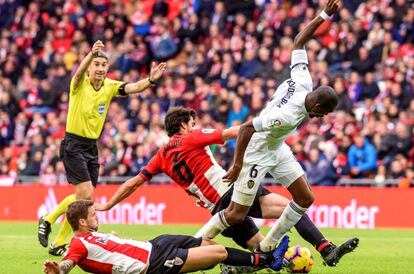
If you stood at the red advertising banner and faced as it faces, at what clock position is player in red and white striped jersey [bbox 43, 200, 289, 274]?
The player in red and white striped jersey is roughly at 12 o'clock from the red advertising banner.

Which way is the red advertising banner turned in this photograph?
toward the camera

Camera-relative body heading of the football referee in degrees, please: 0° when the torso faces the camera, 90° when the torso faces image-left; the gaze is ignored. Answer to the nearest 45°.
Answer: approximately 315°

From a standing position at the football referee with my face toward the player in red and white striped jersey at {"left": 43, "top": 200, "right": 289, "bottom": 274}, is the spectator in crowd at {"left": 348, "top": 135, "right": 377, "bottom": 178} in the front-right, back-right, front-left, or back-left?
back-left

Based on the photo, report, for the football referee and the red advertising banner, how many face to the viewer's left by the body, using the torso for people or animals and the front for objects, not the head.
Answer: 0

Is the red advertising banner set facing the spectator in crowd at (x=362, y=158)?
no

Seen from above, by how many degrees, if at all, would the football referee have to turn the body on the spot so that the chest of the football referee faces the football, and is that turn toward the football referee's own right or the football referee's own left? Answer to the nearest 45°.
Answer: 0° — they already face it

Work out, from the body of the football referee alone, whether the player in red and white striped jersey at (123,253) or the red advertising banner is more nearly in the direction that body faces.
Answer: the player in red and white striped jersey

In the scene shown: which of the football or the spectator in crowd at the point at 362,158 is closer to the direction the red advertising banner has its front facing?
the football

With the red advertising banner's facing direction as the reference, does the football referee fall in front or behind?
in front

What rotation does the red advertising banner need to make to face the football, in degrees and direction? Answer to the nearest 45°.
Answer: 0° — it already faces it

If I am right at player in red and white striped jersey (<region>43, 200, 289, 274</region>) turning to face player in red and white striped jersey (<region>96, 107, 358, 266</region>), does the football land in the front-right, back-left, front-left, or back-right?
front-right
